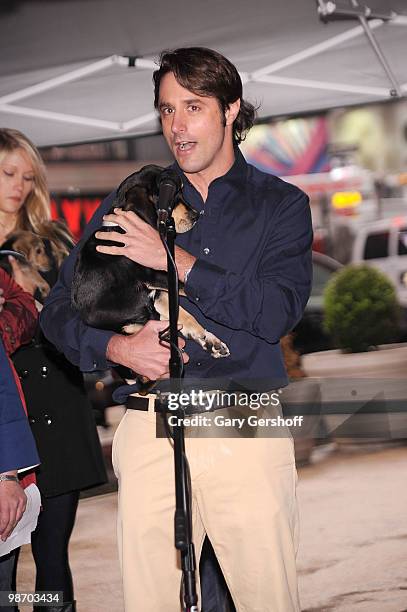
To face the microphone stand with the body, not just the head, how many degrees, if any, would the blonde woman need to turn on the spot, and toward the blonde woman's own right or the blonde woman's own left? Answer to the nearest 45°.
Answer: approximately 45° to the blonde woman's own left

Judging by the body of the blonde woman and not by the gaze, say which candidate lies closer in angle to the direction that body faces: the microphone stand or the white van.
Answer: the microphone stand

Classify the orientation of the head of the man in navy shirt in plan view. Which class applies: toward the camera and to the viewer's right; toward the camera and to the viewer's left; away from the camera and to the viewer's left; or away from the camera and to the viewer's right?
toward the camera and to the viewer's left

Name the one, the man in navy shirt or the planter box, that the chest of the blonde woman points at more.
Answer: the man in navy shirt

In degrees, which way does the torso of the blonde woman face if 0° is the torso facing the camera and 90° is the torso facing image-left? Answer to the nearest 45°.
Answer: approximately 45°

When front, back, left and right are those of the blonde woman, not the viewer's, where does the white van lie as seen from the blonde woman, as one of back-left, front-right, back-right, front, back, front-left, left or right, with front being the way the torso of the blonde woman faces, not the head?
back

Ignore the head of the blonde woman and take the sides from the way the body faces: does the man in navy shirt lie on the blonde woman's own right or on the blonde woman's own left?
on the blonde woman's own left

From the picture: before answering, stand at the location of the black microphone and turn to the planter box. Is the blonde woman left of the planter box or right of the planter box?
left
